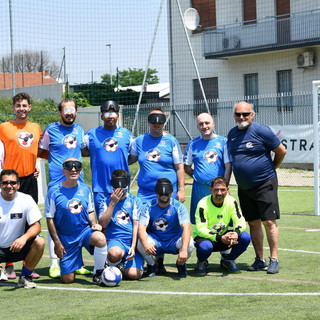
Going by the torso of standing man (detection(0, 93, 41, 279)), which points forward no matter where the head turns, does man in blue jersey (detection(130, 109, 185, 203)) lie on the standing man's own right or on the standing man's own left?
on the standing man's own left

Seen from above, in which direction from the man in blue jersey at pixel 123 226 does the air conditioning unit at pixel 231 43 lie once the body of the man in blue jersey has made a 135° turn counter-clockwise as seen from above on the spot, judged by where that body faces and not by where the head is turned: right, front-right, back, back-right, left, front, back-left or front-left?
front-left

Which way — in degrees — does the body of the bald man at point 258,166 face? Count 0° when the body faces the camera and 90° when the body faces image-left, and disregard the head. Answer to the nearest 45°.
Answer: approximately 45°

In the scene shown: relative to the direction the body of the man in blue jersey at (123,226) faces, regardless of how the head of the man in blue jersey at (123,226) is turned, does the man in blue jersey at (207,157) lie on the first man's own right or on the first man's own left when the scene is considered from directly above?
on the first man's own left

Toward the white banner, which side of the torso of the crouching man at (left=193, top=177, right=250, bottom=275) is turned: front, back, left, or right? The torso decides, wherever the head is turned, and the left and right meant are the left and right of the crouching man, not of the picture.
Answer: back

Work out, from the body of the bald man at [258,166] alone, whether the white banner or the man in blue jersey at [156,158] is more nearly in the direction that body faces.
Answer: the man in blue jersey

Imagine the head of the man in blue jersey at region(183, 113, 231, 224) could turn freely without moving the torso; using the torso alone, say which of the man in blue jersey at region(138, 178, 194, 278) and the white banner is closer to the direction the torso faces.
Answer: the man in blue jersey

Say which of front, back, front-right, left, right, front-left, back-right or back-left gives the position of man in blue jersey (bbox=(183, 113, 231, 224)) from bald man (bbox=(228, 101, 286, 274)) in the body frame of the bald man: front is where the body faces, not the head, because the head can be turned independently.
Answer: right
